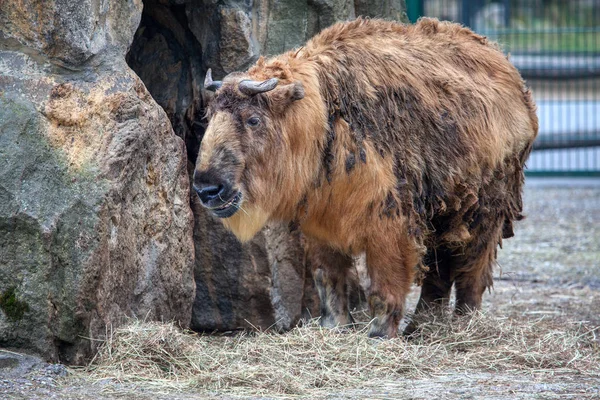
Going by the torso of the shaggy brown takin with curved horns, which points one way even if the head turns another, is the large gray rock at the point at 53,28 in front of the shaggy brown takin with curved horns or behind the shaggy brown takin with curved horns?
in front

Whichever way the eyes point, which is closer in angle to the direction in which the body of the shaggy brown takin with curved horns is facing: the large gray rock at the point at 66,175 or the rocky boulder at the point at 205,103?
the large gray rock

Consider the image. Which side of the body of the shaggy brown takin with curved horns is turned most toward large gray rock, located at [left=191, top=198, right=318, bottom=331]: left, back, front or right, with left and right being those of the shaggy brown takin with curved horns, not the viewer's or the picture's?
right

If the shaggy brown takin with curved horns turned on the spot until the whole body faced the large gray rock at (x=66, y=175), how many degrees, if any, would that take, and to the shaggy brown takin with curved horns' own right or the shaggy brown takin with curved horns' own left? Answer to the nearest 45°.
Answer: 0° — it already faces it

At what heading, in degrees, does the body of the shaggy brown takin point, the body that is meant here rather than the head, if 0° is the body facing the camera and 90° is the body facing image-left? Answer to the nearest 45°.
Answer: approximately 45°
